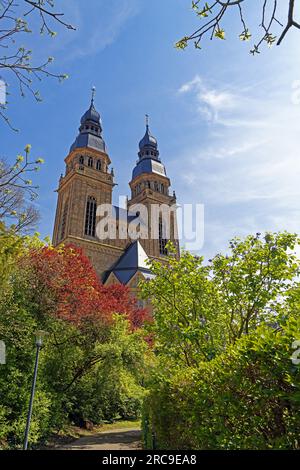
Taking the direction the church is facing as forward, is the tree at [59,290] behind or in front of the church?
in front

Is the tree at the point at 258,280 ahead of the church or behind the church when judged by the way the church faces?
ahead

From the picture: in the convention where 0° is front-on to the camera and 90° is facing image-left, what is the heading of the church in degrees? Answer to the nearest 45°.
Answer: approximately 315°

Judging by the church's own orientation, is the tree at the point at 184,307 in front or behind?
in front

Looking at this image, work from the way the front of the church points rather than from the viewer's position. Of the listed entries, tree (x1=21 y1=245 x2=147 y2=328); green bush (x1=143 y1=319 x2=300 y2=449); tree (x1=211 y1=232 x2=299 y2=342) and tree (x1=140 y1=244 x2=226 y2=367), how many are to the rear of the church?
0

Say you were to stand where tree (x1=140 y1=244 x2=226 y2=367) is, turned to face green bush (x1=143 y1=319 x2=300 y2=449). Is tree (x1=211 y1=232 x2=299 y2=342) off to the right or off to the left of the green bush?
left

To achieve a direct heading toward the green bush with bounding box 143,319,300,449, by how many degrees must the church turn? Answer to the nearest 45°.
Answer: approximately 45° to its right
